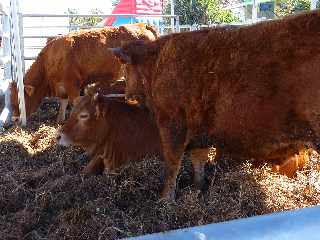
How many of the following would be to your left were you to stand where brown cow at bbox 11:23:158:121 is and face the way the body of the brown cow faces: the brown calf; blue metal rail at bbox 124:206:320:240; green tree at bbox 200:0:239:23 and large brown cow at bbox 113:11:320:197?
3

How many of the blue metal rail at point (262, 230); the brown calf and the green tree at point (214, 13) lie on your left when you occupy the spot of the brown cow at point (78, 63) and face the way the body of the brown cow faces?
2

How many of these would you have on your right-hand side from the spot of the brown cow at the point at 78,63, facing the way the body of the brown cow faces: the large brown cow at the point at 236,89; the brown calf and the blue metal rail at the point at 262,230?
0

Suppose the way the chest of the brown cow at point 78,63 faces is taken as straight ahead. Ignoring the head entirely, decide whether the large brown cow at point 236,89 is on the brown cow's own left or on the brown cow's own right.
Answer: on the brown cow's own left

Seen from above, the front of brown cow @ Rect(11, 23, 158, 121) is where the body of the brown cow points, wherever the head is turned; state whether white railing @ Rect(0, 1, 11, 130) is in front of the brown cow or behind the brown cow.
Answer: in front

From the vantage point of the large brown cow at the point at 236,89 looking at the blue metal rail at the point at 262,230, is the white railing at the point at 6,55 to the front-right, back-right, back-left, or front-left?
back-right

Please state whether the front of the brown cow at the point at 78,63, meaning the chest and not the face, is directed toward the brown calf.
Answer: no

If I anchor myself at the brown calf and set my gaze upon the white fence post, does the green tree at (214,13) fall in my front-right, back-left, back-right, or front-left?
front-right

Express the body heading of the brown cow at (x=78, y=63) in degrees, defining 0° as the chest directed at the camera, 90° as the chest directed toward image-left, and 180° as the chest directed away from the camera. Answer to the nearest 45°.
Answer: approximately 90°

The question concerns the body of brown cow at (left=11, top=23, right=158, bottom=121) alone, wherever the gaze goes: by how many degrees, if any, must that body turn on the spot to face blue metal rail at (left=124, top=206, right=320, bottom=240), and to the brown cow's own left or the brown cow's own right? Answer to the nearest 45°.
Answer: approximately 90° to the brown cow's own left

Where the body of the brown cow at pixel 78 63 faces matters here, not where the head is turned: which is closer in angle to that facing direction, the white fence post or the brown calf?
the white fence post

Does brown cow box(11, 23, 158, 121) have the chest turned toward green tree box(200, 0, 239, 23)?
no

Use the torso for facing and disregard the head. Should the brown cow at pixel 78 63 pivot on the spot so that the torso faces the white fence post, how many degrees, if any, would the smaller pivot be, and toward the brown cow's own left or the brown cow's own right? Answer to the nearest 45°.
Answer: approximately 45° to the brown cow's own left
